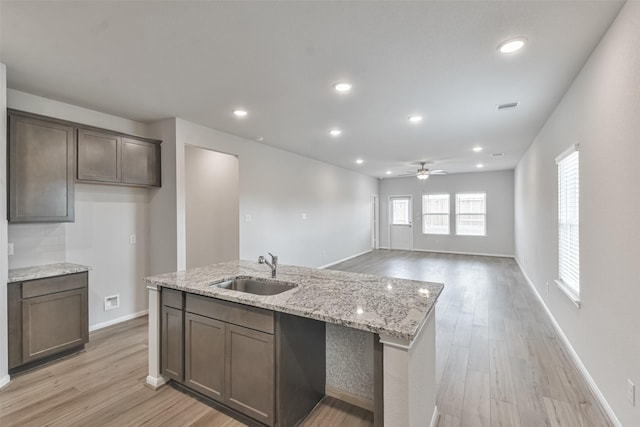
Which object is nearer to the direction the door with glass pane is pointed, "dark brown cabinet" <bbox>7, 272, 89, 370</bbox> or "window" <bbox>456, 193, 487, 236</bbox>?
the dark brown cabinet

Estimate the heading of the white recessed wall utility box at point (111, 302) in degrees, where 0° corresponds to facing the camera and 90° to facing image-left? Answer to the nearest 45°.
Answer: approximately 315°

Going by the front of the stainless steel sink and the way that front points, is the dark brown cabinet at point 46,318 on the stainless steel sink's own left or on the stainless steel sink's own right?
on the stainless steel sink's own right

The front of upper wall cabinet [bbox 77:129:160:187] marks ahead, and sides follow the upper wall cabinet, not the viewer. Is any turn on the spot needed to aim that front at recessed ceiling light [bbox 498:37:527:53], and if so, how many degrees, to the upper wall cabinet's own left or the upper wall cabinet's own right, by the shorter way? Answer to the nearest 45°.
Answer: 0° — it already faces it

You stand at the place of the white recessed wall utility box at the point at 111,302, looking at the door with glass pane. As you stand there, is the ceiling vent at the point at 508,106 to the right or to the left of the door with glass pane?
right

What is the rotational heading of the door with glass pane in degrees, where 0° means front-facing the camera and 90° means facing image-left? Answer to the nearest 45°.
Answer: approximately 0°

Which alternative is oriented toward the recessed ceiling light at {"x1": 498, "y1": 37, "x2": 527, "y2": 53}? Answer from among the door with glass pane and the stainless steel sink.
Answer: the door with glass pane

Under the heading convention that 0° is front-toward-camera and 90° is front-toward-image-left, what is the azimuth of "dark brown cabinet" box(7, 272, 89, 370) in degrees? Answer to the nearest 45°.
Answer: approximately 315°

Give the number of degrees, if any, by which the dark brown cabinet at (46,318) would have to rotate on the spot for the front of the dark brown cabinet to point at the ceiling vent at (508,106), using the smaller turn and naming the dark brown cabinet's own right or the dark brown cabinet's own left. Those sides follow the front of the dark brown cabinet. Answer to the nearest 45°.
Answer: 0° — it already faces it

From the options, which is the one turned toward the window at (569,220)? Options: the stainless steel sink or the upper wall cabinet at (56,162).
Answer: the upper wall cabinet

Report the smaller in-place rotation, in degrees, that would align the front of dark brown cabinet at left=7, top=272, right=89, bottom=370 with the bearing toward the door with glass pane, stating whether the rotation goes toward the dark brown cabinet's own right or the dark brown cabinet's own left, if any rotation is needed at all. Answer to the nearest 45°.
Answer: approximately 45° to the dark brown cabinet's own left

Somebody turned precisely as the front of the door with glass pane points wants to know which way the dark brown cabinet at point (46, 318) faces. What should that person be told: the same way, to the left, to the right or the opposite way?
to the left

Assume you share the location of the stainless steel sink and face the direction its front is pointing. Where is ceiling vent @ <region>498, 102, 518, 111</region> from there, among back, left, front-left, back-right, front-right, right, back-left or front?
back-left

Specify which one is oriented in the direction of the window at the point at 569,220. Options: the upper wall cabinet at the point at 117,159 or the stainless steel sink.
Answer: the upper wall cabinet

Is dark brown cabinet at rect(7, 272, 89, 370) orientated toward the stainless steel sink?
yes
